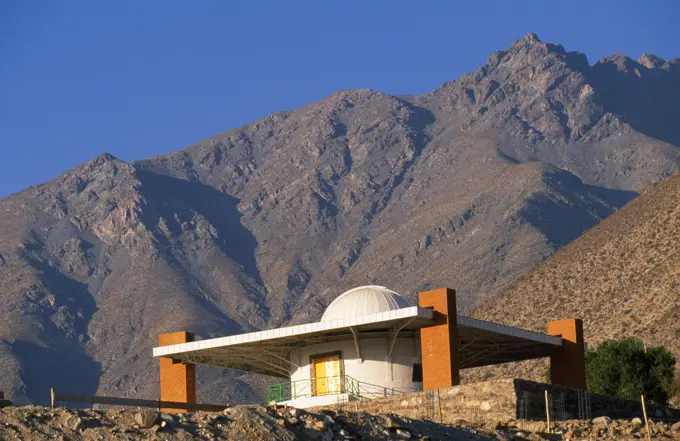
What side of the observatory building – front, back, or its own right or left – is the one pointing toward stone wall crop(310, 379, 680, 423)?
left

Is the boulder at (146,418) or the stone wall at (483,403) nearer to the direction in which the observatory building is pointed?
the boulder

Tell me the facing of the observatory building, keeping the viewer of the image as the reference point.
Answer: facing the viewer and to the left of the viewer

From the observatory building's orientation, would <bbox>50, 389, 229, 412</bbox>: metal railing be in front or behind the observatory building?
in front

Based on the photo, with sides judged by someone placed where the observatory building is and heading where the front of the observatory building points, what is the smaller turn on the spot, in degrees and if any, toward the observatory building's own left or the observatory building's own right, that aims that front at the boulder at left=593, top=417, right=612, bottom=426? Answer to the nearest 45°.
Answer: approximately 90° to the observatory building's own left
